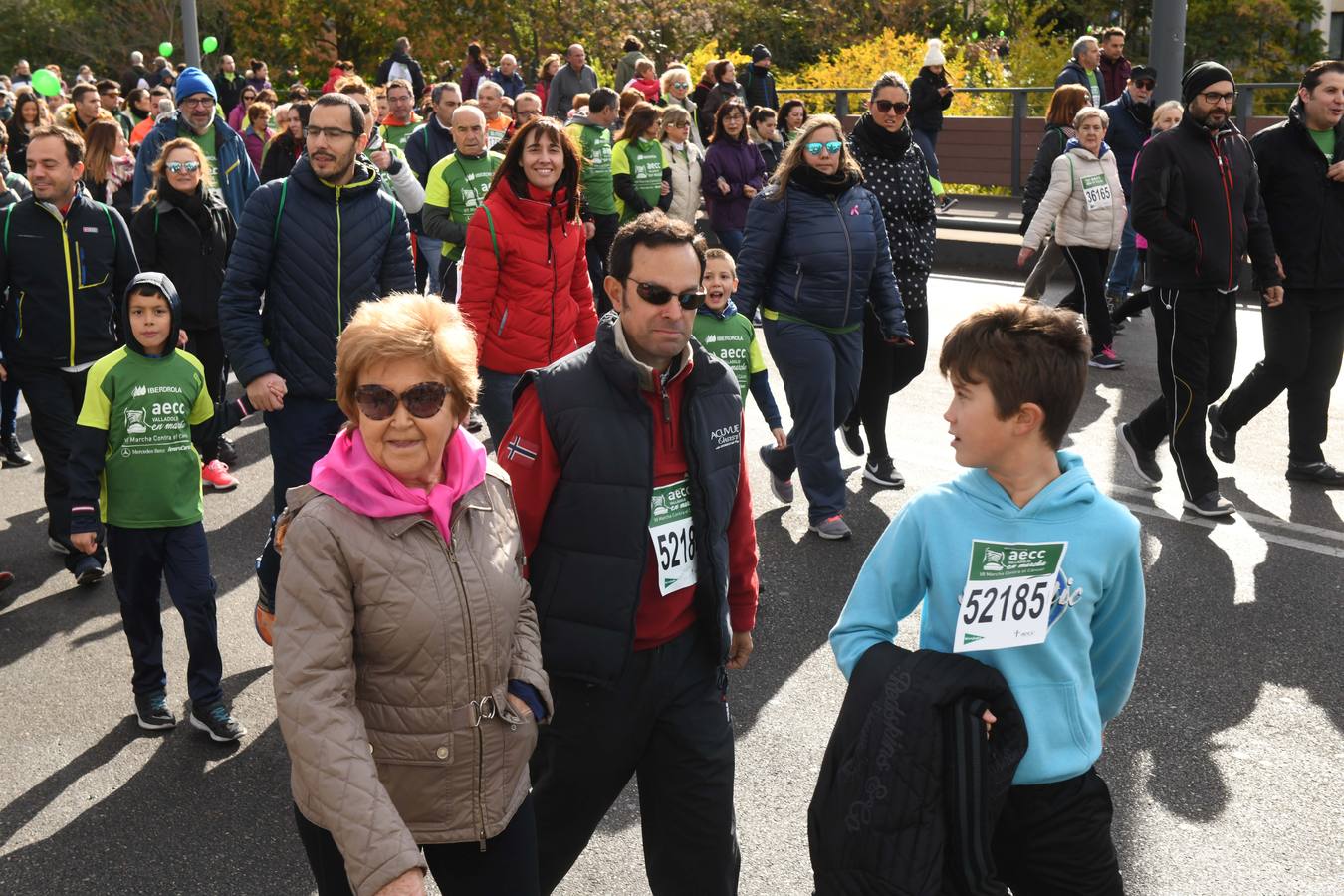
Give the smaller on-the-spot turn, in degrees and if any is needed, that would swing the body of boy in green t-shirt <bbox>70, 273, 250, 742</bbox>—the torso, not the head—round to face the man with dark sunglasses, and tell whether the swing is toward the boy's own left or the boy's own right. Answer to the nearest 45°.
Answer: approximately 45° to the boy's own left

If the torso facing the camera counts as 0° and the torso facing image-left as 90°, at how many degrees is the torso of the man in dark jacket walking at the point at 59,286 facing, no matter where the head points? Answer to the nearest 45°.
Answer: approximately 0°

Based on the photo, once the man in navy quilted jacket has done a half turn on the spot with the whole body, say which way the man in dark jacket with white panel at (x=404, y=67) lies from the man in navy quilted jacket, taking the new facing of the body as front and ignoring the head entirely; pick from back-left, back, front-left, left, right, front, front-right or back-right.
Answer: front

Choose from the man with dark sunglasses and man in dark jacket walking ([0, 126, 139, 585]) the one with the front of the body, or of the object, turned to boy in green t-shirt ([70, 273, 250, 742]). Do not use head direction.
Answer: the man in dark jacket walking

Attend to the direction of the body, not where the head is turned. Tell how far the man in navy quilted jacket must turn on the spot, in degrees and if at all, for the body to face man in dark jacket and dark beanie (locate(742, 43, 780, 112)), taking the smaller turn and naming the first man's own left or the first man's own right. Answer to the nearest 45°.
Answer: approximately 135° to the first man's own left

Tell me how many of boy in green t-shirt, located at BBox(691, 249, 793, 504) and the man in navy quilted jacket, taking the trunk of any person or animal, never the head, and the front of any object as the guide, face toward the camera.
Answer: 2

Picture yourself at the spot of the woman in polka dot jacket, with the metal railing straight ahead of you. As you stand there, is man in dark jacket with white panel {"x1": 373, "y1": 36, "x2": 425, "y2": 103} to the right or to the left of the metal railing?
left

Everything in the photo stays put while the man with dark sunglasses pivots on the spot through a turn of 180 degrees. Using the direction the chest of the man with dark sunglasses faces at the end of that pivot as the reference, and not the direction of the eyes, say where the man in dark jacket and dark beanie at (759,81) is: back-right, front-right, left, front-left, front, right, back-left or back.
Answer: front-right

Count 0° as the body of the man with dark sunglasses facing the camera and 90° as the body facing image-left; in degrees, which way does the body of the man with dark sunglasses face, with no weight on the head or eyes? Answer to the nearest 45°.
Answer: approximately 315°

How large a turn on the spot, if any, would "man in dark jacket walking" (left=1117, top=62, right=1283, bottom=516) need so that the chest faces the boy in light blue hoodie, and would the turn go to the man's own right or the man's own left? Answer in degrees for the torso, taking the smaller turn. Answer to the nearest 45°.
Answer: approximately 45° to the man's own right

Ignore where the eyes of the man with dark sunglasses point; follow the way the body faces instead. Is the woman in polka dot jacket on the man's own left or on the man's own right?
on the man's own left
